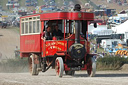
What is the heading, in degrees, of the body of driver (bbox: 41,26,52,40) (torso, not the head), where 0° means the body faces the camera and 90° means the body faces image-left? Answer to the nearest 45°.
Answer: approximately 315°

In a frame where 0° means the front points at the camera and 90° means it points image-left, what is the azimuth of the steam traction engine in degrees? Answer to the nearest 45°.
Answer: approximately 315°

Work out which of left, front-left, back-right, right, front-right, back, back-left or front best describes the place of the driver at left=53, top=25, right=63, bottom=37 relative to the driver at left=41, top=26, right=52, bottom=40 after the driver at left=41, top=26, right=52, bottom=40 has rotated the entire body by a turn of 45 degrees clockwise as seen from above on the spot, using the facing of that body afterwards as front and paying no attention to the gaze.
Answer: left
